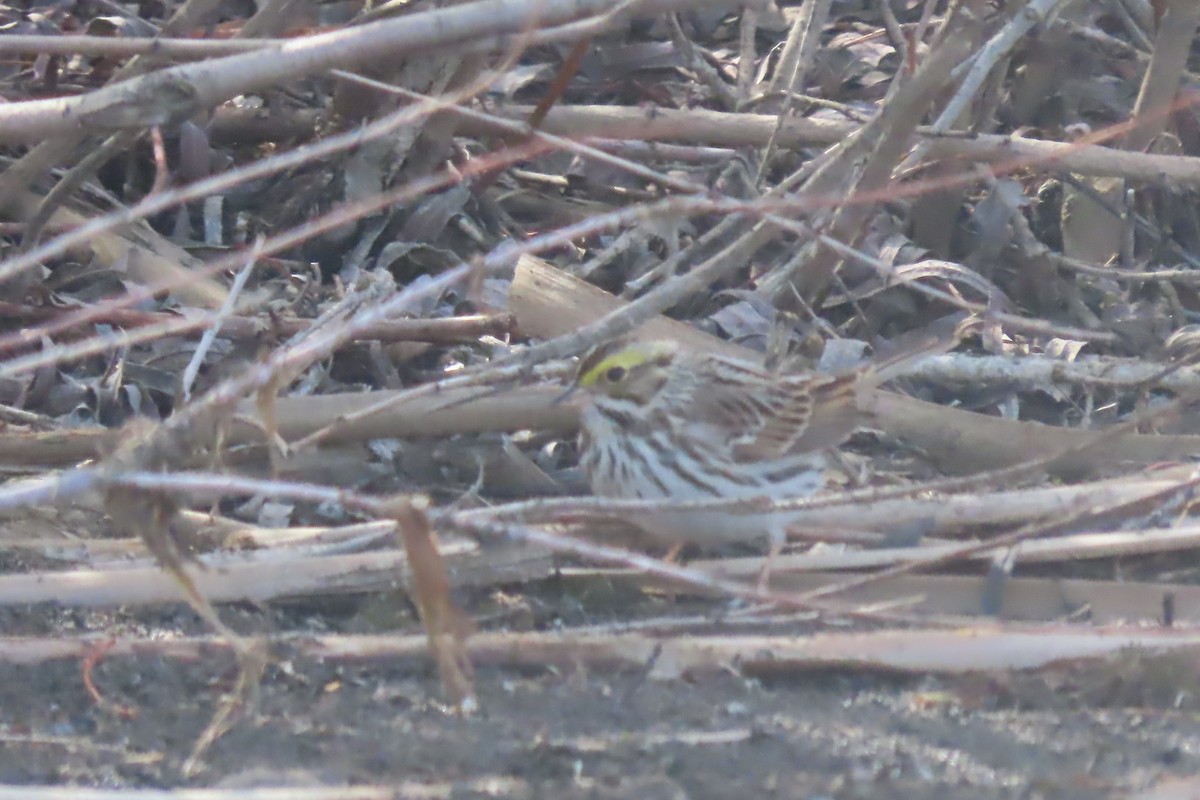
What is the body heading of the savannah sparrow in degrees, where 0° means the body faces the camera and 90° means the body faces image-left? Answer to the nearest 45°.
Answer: approximately 90°
